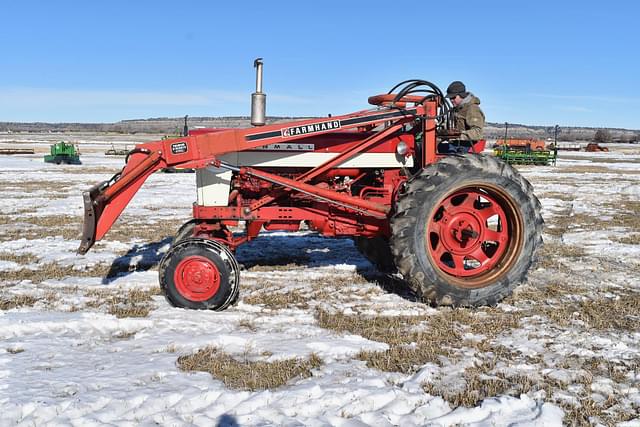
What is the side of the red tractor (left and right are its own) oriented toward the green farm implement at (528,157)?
right

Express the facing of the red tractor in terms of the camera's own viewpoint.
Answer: facing to the left of the viewer
